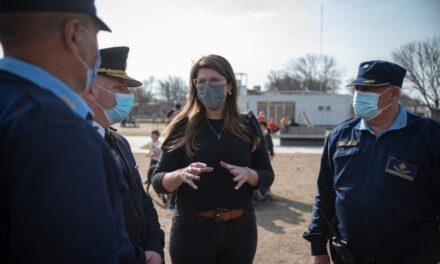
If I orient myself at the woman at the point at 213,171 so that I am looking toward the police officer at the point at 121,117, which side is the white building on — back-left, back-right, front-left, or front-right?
back-right

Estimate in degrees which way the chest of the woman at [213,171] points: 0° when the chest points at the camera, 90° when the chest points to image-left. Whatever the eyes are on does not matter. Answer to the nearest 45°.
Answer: approximately 0°

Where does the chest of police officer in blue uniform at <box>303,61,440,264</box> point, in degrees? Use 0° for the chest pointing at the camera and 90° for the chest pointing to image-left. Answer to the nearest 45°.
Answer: approximately 45°

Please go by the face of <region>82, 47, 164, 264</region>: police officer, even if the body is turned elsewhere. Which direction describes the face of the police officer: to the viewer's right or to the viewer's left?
to the viewer's right

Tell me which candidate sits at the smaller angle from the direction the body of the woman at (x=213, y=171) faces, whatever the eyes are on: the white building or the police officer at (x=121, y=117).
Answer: the police officer

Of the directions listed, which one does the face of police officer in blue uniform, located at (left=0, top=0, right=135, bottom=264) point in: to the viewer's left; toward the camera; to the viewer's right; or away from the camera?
to the viewer's right

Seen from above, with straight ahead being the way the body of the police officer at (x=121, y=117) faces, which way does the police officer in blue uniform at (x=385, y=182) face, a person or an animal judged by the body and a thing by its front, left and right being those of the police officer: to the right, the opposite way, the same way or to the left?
the opposite way

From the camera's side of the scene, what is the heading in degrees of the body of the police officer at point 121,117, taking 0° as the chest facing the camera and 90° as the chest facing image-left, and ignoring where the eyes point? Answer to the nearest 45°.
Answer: approximately 270°
